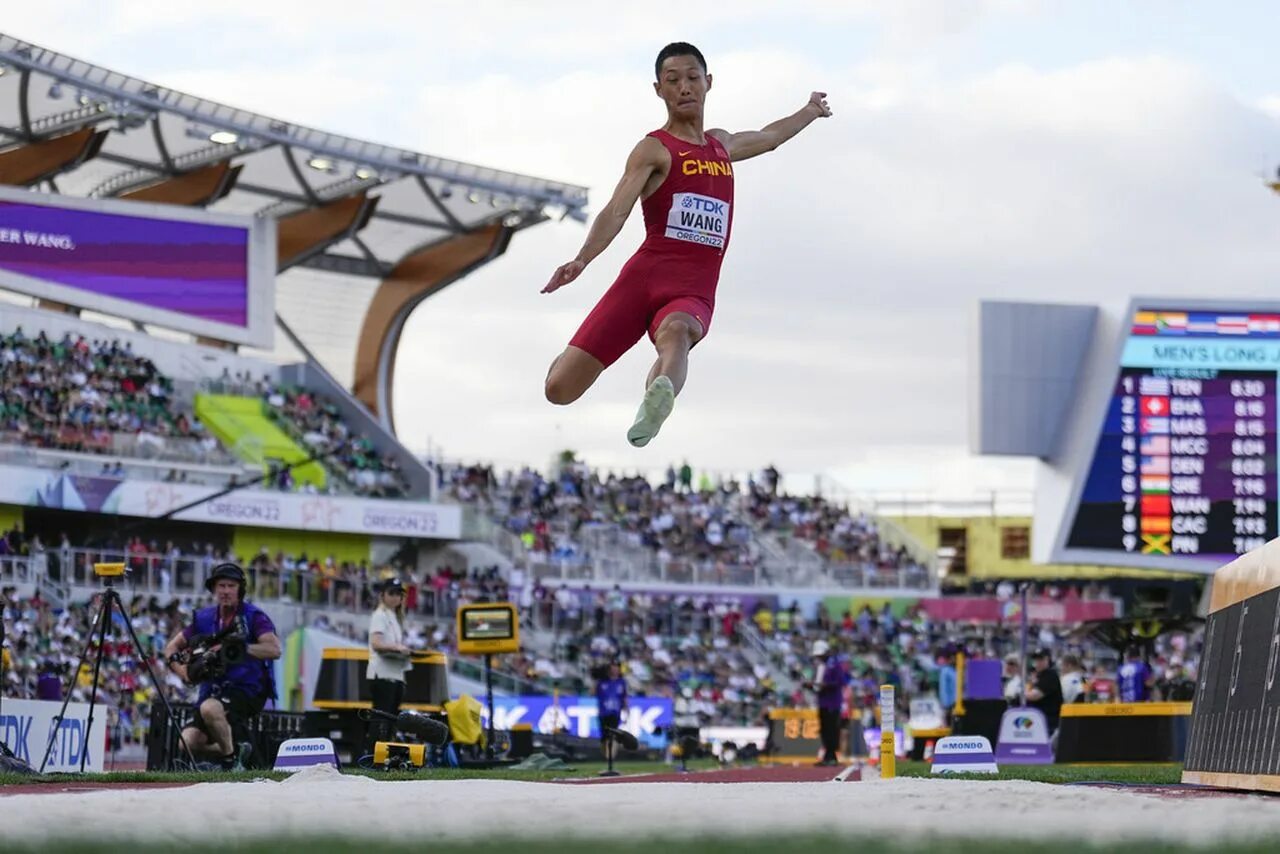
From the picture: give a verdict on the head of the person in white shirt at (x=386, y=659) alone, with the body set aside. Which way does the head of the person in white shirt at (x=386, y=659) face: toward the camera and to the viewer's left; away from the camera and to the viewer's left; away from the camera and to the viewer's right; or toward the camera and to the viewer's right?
toward the camera and to the viewer's right

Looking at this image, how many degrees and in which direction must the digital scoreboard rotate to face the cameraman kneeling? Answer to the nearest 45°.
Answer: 0° — it already faces them

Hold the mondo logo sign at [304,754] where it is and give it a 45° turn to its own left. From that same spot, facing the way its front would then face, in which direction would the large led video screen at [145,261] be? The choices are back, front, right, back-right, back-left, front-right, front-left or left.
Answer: back-left

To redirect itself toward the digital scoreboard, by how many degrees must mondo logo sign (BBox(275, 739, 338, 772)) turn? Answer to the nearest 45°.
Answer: approximately 135° to its left

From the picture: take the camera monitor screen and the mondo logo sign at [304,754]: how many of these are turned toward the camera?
2

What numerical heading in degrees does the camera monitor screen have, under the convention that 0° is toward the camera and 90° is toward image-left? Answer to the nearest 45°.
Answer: approximately 0°

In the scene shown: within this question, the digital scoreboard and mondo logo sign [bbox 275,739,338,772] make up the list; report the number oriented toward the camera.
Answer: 2

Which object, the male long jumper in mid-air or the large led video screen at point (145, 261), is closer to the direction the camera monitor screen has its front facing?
the male long jumper in mid-air

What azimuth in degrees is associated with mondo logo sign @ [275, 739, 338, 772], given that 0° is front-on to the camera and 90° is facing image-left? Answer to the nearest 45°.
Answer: approximately 0°
